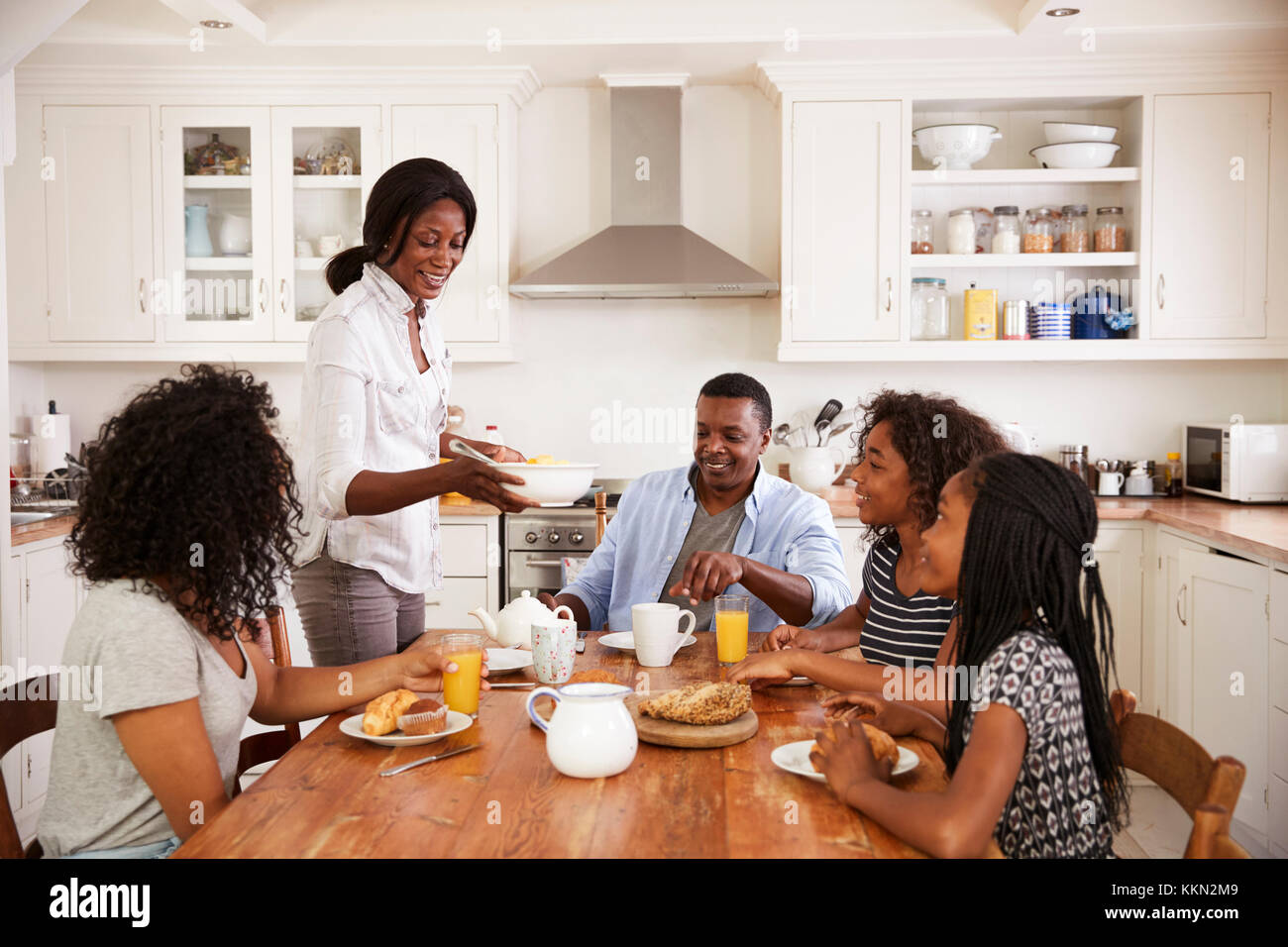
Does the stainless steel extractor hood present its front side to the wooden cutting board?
yes

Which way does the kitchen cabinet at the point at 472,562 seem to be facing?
toward the camera

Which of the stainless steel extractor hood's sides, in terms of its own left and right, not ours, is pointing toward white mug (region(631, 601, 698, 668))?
front

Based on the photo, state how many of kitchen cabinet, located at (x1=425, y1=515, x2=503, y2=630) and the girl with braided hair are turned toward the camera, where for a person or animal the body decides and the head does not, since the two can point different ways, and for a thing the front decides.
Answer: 1

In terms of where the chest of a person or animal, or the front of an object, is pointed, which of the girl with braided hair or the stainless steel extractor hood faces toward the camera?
the stainless steel extractor hood

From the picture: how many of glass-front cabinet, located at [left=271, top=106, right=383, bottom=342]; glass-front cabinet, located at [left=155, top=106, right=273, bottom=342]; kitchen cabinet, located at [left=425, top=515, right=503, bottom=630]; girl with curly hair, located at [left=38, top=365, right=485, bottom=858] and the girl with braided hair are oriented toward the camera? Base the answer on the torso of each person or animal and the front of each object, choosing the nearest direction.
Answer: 3

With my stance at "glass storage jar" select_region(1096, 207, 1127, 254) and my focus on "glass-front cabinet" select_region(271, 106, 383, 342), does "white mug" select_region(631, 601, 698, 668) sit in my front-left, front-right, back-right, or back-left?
front-left

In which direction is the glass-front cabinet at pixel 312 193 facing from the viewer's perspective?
toward the camera

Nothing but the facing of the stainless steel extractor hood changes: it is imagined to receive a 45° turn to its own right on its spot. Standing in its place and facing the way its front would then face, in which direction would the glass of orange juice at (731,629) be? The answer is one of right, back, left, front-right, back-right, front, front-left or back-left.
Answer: front-left

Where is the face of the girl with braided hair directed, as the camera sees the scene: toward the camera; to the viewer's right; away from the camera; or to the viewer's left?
to the viewer's left

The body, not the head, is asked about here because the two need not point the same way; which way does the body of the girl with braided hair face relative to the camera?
to the viewer's left

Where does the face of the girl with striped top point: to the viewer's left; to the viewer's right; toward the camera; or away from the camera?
to the viewer's left

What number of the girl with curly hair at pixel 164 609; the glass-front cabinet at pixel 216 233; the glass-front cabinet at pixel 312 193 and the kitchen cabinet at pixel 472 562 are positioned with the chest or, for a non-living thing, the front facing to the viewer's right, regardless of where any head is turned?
1

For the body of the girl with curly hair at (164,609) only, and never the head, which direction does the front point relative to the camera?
to the viewer's right
